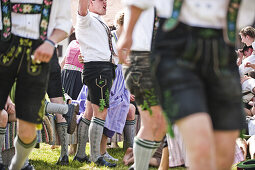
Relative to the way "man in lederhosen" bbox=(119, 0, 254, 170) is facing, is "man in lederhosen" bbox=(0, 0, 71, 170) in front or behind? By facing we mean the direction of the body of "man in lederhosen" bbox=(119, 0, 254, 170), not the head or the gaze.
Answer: behind

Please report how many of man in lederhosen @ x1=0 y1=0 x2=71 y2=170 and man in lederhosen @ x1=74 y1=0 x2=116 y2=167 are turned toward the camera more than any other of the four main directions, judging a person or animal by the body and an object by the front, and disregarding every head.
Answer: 1

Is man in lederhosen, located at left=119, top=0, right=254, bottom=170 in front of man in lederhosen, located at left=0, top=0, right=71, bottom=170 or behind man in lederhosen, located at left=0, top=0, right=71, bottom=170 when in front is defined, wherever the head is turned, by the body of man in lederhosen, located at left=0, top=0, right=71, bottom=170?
in front

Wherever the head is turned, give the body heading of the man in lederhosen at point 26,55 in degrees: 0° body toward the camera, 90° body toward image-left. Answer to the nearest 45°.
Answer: approximately 0°

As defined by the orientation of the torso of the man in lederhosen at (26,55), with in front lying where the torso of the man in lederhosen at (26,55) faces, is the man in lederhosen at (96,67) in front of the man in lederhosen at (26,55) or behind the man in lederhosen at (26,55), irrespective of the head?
behind
